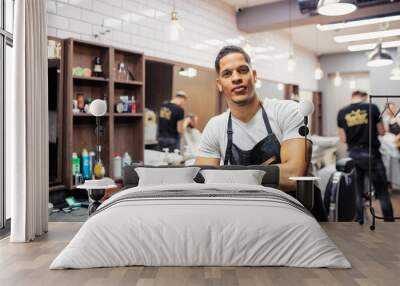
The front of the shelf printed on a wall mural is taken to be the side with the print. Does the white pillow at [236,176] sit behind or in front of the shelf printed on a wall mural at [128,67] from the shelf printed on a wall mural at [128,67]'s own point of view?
in front
